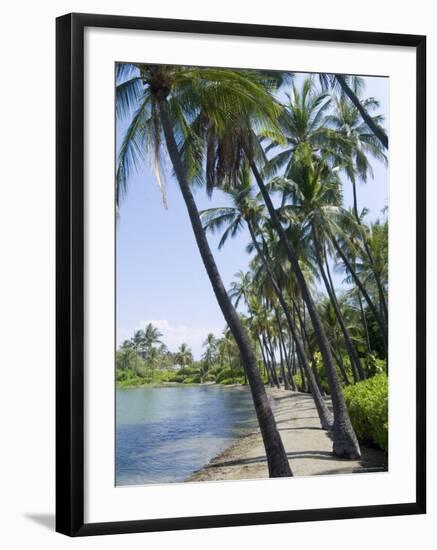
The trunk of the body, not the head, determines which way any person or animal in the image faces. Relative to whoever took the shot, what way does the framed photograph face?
facing the viewer and to the right of the viewer
